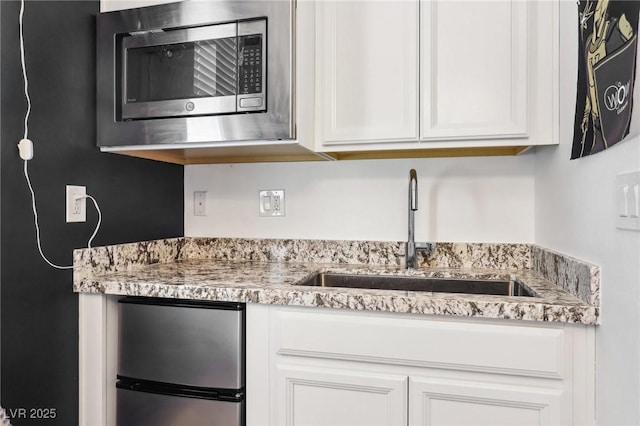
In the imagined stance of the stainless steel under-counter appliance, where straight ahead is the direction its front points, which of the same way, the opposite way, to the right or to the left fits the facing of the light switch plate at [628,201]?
to the right

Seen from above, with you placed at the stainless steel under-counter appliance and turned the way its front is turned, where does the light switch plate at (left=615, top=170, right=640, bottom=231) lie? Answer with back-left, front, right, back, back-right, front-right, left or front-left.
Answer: front-left

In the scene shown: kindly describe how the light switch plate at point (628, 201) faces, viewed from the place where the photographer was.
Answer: facing the viewer and to the left of the viewer

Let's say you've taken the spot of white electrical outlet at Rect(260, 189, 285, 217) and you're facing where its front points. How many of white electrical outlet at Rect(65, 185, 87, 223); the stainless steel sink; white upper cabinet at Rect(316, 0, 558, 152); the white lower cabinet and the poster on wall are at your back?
0

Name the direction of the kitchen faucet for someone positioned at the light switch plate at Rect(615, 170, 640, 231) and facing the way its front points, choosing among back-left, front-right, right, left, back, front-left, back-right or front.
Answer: right

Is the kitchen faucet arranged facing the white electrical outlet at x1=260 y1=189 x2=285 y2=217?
no

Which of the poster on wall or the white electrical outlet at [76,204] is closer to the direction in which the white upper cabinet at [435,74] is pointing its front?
the poster on wall

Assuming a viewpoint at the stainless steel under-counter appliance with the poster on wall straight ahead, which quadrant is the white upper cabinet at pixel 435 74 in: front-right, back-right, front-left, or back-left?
front-left

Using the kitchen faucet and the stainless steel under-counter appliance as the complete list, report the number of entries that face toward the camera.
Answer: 2

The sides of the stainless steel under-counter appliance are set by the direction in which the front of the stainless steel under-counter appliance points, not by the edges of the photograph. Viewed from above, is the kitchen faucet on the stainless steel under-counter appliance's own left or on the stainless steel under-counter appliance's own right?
on the stainless steel under-counter appliance's own left

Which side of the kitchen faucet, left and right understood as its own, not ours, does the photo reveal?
front
